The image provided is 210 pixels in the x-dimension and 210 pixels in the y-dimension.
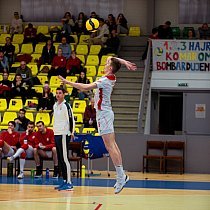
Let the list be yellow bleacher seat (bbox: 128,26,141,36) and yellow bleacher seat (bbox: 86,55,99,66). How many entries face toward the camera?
2

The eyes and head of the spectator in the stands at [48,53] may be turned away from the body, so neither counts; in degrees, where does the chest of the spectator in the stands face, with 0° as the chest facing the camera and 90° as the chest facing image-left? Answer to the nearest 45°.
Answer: approximately 0°

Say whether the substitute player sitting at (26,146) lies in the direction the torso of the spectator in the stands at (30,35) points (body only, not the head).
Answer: yes

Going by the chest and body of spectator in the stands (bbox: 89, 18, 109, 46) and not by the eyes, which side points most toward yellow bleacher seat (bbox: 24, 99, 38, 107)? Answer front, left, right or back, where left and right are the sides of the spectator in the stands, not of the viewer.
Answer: front

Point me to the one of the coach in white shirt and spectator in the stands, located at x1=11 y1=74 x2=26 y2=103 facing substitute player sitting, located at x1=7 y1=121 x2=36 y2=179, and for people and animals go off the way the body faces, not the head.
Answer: the spectator in the stands

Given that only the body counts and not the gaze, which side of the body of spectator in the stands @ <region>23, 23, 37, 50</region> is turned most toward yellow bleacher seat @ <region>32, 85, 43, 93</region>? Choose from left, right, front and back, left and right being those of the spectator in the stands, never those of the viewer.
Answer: front

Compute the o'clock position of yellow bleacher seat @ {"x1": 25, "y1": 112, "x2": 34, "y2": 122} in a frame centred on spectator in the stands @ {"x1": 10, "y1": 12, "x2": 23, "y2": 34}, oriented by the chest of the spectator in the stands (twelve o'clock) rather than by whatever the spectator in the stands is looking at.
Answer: The yellow bleacher seat is roughly at 12 o'clock from the spectator in the stands.

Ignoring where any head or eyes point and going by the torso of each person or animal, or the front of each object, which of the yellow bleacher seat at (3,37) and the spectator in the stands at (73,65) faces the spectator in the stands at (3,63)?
the yellow bleacher seat

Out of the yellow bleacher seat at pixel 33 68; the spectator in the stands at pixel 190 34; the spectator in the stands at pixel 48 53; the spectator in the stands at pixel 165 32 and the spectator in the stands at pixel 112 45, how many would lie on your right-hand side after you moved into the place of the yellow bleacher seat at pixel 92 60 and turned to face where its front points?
2

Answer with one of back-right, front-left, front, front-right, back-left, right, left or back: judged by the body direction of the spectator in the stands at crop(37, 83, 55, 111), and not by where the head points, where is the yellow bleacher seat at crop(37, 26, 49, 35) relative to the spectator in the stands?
back

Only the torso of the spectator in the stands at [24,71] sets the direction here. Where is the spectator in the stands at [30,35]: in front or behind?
behind

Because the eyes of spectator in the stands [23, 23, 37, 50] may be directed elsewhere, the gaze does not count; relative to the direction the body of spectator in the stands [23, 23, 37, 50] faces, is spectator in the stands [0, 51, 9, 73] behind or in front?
in front
